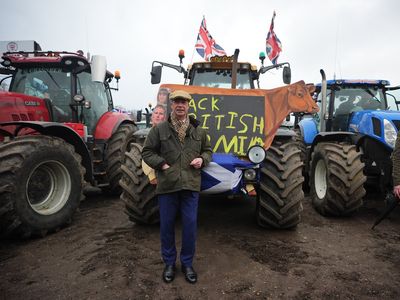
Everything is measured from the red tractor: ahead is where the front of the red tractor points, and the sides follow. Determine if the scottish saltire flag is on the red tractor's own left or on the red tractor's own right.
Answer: on the red tractor's own left

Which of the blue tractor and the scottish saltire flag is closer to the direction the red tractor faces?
the scottish saltire flag

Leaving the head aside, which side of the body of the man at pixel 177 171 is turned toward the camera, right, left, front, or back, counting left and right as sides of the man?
front

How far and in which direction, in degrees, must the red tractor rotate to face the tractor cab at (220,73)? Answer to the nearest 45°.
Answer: approximately 135° to its left

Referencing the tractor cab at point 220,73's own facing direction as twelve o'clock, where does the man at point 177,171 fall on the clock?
The man is roughly at 12 o'clock from the tractor cab.

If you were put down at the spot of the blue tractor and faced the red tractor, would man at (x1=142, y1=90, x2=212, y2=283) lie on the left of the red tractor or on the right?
left

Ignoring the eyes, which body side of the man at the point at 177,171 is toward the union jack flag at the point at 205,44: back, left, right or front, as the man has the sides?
back

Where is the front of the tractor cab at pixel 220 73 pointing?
toward the camera

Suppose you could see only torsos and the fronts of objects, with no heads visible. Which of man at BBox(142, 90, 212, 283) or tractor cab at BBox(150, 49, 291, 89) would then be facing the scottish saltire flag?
the tractor cab

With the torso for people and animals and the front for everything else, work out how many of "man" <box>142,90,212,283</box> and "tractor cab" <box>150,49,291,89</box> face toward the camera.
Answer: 2

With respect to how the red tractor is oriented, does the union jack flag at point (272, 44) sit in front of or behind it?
behind

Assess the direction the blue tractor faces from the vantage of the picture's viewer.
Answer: facing the viewer and to the right of the viewer

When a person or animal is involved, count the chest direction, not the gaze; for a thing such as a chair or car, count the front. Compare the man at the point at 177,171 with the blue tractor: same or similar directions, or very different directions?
same or similar directions
